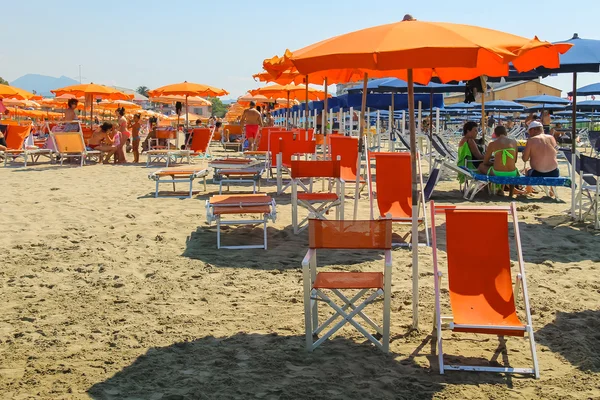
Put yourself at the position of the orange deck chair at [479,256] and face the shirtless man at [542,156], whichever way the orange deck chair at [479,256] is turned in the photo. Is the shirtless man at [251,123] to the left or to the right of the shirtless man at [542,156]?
left

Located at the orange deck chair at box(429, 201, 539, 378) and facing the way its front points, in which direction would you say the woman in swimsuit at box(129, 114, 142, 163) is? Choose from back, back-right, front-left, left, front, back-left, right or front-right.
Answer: back-right

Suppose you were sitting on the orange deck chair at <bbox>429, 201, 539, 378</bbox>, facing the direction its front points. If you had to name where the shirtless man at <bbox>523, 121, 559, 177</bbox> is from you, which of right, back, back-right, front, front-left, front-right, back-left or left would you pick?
back

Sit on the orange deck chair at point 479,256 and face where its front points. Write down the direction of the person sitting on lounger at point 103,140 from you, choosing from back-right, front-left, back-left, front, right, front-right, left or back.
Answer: back-right
